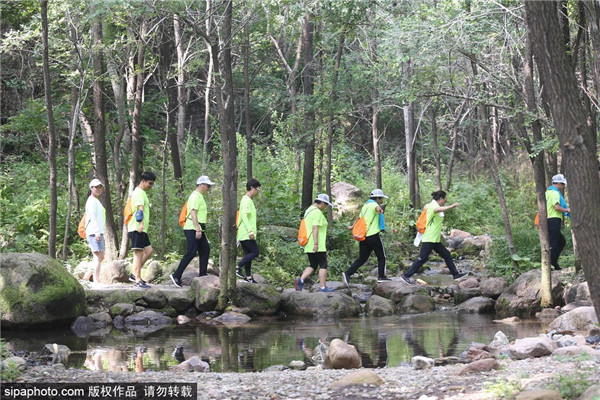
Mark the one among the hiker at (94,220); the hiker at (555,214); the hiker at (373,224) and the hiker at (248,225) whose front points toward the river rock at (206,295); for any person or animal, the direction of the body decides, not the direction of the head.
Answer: the hiker at (94,220)

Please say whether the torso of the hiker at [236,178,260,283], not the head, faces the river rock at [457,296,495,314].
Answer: yes

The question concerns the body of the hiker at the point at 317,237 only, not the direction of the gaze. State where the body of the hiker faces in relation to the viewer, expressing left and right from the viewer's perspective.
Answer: facing to the right of the viewer

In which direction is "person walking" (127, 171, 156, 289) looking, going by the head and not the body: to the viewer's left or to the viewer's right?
to the viewer's right

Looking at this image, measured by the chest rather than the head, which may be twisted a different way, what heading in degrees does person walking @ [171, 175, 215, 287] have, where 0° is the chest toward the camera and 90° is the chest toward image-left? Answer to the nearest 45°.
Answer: approximately 270°

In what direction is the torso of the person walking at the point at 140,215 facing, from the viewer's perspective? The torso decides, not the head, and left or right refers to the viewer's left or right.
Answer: facing to the right of the viewer

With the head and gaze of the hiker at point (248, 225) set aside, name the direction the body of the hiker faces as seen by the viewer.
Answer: to the viewer's right

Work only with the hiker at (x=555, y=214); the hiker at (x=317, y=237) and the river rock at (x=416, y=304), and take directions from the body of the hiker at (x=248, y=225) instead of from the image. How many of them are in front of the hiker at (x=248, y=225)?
3

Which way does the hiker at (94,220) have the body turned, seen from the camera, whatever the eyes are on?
to the viewer's right

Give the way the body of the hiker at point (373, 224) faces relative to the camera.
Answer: to the viewer's right

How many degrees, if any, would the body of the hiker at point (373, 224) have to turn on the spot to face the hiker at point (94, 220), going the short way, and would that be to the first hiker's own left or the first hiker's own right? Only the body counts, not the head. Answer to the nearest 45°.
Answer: approximately 135° to the first hiker's own right

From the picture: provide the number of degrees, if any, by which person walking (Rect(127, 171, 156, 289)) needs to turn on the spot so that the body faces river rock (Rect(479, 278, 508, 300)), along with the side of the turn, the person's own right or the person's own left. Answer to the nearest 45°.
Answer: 0° — they already face it

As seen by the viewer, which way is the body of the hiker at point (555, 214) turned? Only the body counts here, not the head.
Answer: to the viewer's right

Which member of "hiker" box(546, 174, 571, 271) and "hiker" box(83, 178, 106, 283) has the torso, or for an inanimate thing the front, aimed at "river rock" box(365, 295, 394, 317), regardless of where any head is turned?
"hiker" box(83, 178, 106, 283)
